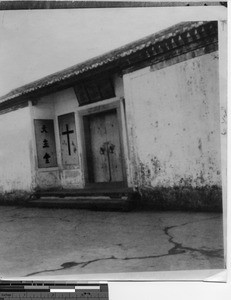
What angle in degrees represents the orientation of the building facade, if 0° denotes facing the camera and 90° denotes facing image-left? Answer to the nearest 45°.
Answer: approximately 45°
